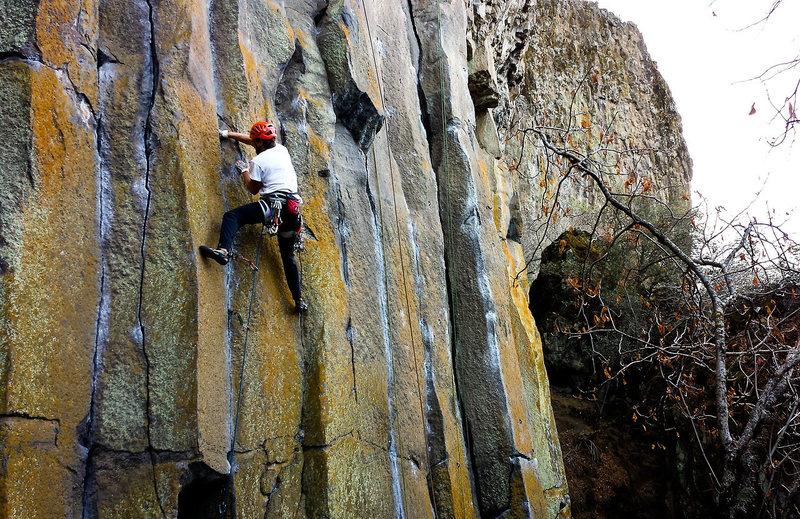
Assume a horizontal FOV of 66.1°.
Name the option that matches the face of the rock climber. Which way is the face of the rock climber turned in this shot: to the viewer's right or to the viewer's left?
to the viewer's left

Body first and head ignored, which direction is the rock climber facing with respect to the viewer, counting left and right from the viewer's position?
facing away from the viewer and to the left of the viewer
